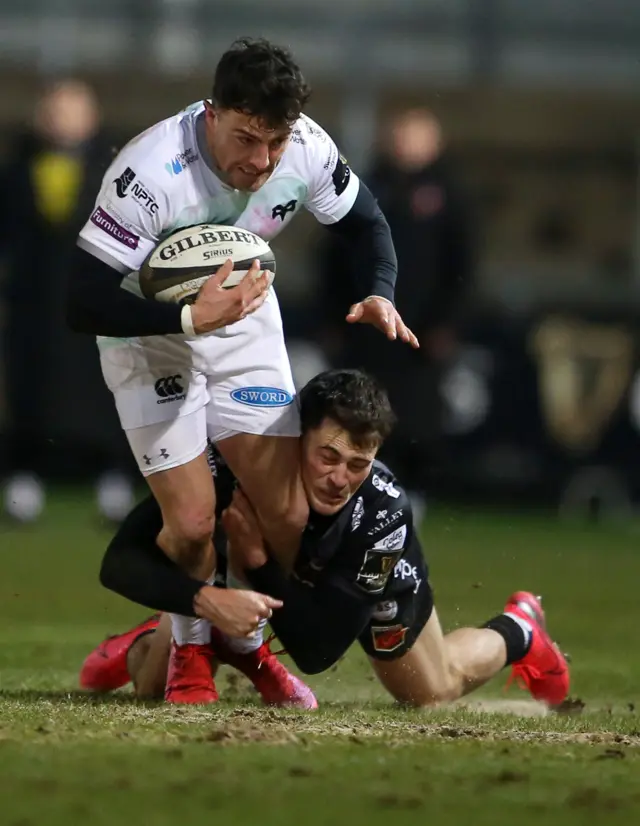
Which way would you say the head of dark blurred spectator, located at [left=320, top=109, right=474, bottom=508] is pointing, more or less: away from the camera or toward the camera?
toward the camera

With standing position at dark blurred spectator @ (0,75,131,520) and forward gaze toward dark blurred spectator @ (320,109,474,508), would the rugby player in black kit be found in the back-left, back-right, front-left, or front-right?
front-right

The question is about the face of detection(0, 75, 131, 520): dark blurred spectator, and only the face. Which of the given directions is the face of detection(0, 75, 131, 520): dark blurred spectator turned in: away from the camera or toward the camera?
toward the camera

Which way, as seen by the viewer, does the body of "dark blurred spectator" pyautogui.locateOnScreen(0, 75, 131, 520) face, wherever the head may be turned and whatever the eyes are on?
toward the camera

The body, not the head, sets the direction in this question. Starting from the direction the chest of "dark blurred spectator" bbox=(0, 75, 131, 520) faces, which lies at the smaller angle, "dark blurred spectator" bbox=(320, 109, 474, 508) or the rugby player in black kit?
the rugby player in black kit

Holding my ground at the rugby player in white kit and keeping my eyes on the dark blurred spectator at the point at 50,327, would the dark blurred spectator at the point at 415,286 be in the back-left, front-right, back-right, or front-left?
front-right

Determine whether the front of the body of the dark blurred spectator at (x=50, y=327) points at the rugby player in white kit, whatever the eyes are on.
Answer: yes

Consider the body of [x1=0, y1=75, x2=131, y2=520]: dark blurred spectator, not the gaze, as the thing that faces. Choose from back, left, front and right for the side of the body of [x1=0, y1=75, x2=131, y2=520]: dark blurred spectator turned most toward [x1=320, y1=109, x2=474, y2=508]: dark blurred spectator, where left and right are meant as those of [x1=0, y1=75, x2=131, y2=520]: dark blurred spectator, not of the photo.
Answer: left

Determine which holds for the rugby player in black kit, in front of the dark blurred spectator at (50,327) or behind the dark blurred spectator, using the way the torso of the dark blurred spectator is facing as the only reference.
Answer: in front

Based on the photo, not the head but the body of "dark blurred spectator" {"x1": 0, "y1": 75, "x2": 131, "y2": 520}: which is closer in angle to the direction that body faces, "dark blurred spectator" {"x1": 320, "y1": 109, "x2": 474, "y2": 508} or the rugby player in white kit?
the rugby player in white kit
